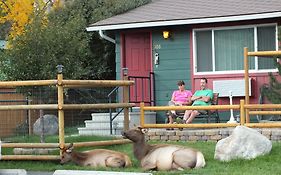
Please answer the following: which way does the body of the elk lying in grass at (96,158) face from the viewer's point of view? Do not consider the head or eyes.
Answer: to the viewer's left

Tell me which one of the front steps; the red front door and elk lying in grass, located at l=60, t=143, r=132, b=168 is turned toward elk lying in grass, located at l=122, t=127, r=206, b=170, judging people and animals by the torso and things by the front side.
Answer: the red front door

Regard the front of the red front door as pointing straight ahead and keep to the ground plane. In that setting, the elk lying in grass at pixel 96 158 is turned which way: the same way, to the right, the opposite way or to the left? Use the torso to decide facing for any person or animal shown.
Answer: to the right

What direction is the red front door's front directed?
toward the camera

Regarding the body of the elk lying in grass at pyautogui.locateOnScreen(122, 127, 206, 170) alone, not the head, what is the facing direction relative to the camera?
to the viewer's left

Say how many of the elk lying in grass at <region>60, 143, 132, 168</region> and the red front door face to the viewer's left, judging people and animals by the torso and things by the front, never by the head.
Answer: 1

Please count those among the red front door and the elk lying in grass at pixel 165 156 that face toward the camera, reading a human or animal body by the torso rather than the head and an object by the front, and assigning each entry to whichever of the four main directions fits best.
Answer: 1

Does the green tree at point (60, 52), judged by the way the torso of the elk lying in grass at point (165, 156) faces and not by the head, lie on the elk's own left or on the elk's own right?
on the elk's own right
